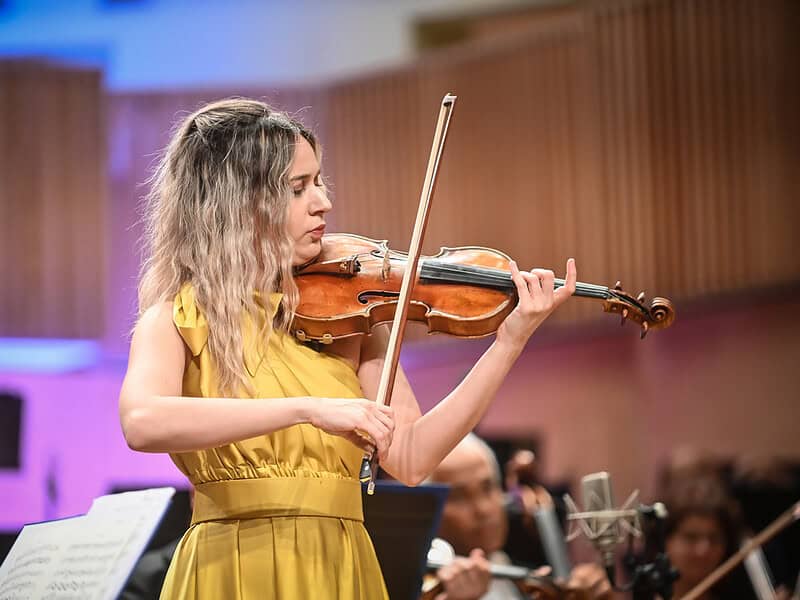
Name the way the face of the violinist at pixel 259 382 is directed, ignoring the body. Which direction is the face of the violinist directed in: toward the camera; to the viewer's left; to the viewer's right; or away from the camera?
to the viewer's right

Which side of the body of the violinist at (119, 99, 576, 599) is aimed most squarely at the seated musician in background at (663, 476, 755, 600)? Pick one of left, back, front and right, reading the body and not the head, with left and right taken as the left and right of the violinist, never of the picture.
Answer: left

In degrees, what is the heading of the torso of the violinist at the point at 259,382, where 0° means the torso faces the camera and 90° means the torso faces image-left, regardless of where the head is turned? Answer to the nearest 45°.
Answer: approximately 315°

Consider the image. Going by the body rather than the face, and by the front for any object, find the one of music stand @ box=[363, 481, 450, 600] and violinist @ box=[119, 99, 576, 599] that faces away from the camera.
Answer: the music stand

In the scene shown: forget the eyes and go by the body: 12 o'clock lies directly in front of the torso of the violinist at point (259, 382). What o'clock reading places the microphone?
The microphone is roughly at 9 o'clock from the violinist.

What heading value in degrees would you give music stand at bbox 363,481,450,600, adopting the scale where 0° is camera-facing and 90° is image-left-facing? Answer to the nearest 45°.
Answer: approximately 180°

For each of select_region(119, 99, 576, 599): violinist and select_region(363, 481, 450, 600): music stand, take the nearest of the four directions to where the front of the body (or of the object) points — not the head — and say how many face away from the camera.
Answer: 1

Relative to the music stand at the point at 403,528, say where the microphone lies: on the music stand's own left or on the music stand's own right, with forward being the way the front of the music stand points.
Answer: on the music stand's own right
